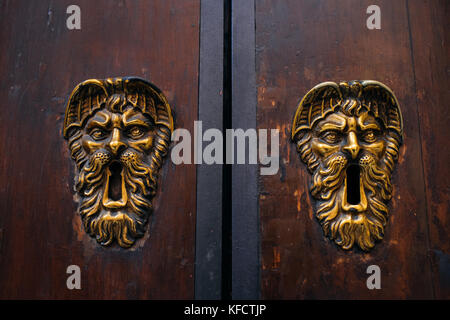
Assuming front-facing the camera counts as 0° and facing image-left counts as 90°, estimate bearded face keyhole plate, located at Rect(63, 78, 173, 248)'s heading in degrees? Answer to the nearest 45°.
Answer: approximately 0°

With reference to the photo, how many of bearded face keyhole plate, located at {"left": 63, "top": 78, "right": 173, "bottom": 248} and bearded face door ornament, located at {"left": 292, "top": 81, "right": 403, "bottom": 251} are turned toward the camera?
2
